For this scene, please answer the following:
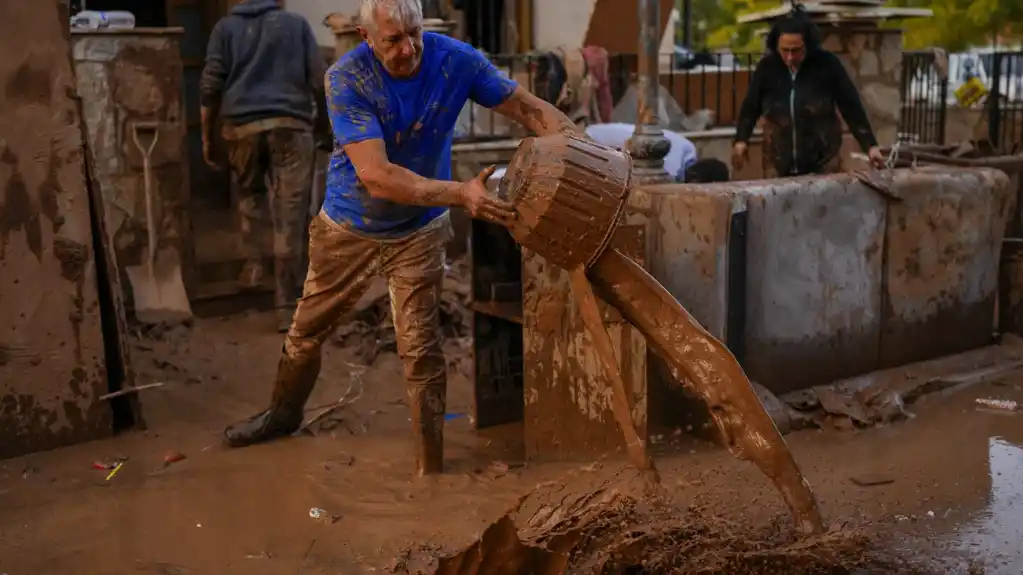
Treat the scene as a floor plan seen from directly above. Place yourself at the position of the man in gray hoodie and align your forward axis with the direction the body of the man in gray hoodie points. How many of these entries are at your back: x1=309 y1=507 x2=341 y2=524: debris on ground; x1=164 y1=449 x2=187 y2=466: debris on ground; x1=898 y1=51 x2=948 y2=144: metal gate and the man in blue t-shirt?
3

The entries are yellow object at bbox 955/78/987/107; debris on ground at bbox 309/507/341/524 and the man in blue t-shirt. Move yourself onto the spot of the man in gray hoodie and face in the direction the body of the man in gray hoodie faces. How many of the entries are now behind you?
2

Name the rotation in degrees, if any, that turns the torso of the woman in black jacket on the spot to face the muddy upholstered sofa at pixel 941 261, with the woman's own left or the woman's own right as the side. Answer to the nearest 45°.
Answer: approximately 45° to the woman's own left

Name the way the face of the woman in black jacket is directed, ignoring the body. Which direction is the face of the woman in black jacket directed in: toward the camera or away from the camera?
toward the camera

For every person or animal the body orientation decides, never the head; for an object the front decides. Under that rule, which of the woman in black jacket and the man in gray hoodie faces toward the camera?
the woman in black jacket

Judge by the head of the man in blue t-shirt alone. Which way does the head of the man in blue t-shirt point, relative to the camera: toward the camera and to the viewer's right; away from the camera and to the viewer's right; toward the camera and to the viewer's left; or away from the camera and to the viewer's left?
toward the camera and to the viewer's right

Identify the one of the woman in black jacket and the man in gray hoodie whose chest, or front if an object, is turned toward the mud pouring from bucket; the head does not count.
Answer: the woman in black jacket

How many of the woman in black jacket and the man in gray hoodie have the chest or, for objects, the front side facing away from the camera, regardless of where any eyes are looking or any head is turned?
1

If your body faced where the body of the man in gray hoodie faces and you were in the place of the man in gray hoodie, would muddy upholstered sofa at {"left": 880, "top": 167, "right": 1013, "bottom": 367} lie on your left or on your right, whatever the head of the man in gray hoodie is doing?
on your right

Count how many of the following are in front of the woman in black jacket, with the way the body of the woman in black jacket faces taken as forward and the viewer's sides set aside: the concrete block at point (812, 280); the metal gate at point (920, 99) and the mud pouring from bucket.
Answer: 2

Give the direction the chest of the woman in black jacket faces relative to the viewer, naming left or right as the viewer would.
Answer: facing the viewer

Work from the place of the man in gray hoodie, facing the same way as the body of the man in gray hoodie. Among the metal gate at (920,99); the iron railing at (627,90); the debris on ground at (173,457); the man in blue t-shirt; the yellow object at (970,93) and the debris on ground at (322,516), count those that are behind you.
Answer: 3

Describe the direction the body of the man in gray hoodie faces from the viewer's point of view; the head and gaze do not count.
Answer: away from the camera

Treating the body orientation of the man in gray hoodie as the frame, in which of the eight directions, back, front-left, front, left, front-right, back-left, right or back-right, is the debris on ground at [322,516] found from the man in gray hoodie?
back

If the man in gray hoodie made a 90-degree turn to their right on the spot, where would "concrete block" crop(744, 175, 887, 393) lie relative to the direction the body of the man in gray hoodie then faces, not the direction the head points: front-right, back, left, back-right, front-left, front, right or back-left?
front-right

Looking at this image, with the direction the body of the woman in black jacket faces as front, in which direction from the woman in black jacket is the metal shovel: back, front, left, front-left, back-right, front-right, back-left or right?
right

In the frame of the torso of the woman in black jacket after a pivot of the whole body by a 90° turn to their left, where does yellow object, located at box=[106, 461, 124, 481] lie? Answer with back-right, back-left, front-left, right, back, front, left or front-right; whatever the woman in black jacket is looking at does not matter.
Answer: back-right

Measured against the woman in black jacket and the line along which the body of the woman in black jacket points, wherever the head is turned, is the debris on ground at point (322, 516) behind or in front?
in front

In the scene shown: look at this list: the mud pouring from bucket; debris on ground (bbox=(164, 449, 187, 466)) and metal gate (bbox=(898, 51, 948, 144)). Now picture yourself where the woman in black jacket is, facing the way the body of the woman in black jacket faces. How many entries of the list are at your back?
1
